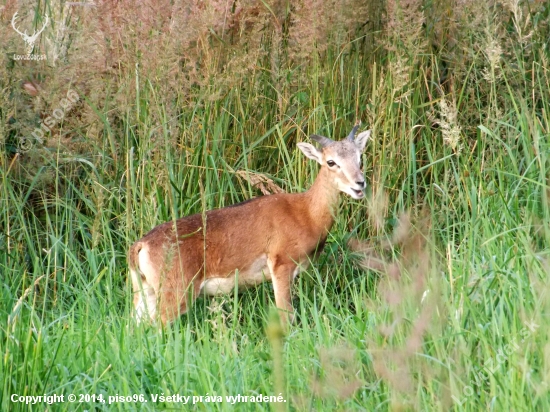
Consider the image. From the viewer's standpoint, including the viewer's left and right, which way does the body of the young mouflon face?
facing to the right of the viewer
